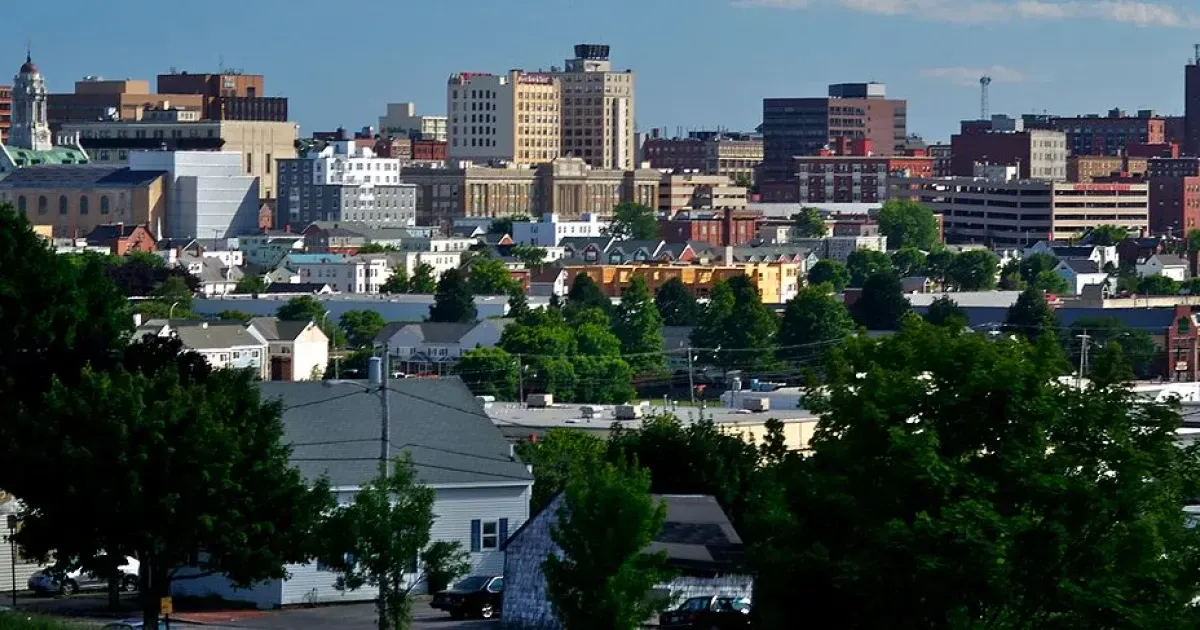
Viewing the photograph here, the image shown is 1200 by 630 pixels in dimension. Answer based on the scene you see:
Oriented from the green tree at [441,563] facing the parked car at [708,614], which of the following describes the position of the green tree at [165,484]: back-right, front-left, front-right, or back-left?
back-right

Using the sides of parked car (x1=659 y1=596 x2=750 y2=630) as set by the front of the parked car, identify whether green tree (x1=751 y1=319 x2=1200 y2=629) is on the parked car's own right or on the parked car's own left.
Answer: on the parked car's own left

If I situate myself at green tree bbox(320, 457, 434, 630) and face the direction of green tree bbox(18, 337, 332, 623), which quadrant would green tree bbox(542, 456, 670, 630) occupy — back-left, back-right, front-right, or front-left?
back-left
